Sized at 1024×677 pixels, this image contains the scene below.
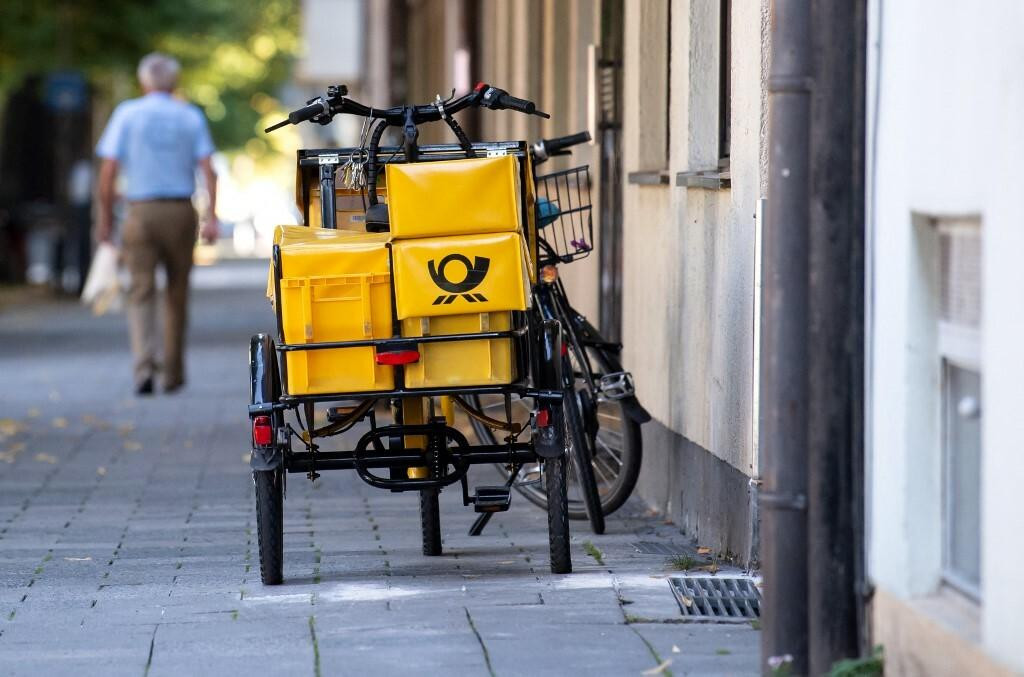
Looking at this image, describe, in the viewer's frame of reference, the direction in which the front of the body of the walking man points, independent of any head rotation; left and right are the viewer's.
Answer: facing away from the viewer

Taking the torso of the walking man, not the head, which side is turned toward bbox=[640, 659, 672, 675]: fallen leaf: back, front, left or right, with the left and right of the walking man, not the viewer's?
back

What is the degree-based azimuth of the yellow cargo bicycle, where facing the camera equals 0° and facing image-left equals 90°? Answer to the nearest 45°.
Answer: approximately 180°

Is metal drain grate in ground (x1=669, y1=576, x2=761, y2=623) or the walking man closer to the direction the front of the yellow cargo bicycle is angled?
the walking man

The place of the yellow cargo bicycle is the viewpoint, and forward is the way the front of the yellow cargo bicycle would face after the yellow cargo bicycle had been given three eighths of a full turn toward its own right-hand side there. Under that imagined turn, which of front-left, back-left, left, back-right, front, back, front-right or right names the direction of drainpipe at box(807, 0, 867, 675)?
front

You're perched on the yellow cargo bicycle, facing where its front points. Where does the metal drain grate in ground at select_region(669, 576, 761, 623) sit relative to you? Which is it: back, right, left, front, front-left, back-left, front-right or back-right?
right

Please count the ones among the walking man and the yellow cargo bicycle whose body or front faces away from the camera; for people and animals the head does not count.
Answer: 2

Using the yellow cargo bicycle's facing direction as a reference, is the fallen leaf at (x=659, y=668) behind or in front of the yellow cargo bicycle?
behind

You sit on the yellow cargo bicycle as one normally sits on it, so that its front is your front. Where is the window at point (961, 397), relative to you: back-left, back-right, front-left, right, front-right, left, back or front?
back-right

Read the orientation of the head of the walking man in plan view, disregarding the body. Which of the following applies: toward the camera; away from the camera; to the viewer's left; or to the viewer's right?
away from the camera
